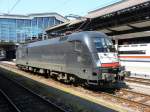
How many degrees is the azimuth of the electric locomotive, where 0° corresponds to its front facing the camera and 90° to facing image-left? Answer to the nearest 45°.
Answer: approximately 315°
